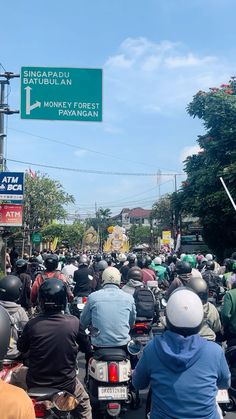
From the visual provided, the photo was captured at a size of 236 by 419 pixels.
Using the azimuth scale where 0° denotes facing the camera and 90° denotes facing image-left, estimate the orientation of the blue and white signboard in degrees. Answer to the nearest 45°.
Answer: approximately 0°

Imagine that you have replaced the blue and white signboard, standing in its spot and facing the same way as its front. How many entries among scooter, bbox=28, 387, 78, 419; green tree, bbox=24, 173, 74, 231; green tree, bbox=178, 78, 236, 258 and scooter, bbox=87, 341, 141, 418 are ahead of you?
2

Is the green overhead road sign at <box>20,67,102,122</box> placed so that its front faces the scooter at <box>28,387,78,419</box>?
yes

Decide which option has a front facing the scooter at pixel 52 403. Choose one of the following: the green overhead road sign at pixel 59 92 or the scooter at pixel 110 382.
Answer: the green overhead road sign

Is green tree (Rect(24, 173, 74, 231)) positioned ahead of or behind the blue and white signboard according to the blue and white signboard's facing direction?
behind

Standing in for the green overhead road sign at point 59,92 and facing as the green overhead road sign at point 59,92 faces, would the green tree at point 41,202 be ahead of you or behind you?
behind

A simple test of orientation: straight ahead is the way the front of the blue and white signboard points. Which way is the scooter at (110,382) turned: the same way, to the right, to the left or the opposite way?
the opposite way

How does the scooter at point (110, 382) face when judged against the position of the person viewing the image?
facing away from the viewer

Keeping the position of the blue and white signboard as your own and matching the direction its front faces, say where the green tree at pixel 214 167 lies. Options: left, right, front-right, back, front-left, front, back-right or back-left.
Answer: back-left

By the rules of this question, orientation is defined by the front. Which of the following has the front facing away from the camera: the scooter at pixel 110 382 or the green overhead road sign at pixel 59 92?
the scooter

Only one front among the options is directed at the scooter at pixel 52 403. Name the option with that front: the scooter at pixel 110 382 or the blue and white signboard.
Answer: the blue and white signboard

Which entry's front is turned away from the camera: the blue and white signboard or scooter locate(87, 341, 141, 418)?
the scooter

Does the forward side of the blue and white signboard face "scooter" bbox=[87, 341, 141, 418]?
yes
